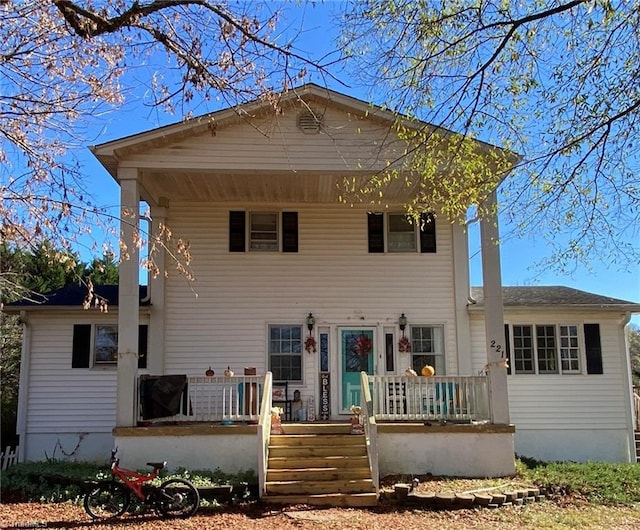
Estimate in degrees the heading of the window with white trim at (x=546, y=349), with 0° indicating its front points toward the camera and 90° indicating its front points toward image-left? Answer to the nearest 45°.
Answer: approximately 0°

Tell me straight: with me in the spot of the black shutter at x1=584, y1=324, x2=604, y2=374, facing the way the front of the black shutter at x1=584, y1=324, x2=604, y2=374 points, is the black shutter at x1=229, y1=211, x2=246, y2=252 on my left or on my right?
on my right

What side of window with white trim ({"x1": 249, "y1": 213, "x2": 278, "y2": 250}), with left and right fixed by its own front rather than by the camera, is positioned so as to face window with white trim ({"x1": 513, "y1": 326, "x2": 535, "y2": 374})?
left

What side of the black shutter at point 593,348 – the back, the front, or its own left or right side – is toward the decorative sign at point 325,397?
right

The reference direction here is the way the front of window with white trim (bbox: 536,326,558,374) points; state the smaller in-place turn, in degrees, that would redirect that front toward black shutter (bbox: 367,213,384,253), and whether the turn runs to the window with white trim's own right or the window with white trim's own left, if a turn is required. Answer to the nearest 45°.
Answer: approximately 90° to the window with white trim's own right

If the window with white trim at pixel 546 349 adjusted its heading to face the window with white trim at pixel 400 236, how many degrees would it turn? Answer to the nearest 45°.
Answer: approximately 90° to its right

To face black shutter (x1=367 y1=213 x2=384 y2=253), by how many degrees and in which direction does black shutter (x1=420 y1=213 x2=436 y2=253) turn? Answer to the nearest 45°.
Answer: approximately 90° to its right

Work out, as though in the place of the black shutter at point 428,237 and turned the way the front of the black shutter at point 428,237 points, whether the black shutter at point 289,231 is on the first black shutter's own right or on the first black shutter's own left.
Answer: on the first black shutter's own right

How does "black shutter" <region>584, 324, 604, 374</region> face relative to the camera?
toward the camera

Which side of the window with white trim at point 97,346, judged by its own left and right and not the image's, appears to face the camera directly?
front

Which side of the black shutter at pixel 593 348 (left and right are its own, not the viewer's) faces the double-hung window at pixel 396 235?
right

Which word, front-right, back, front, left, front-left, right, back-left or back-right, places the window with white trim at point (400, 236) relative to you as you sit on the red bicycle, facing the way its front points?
back-right

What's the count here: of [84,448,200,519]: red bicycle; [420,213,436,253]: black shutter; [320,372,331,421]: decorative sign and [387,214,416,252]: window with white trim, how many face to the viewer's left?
1
